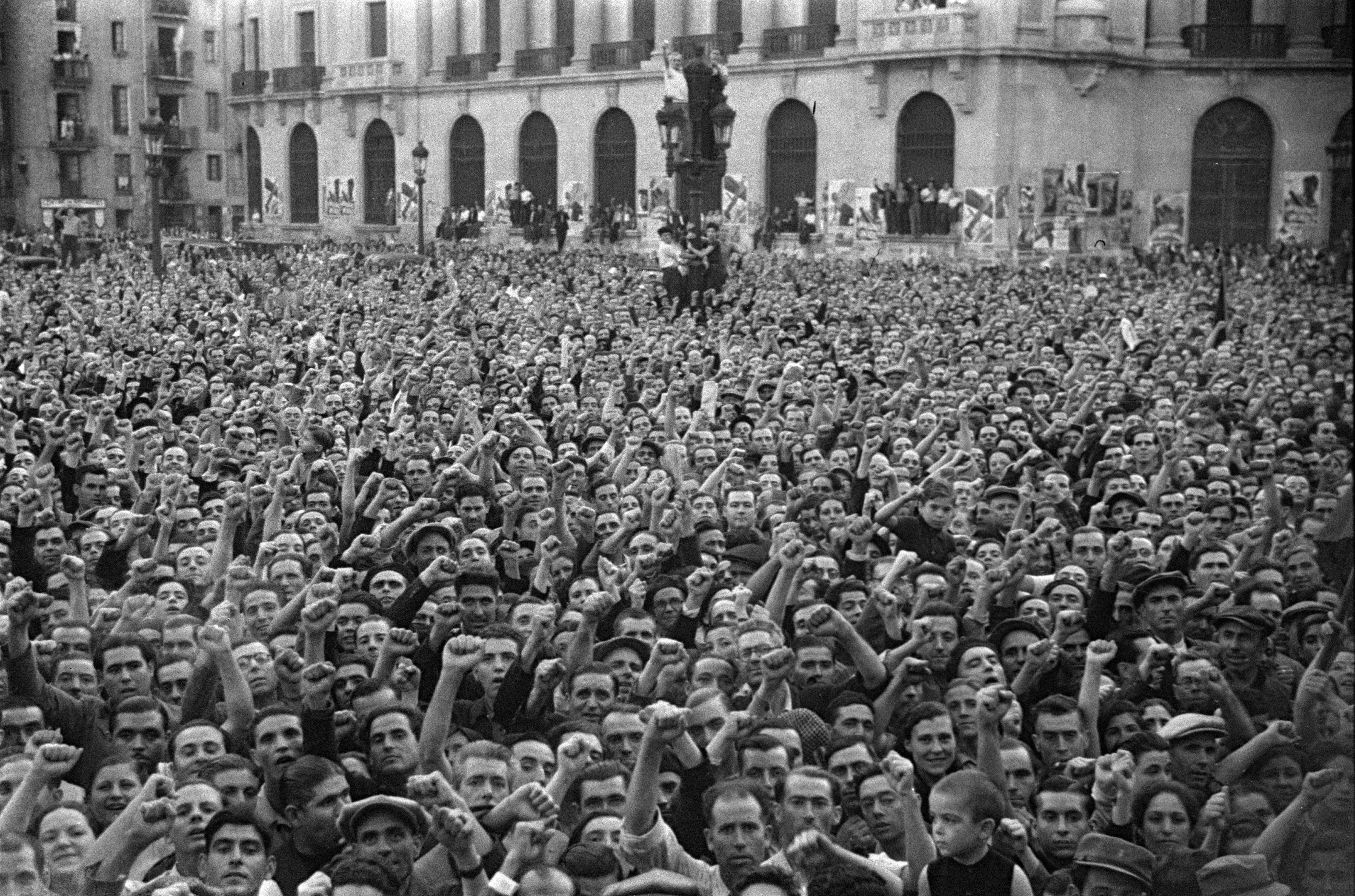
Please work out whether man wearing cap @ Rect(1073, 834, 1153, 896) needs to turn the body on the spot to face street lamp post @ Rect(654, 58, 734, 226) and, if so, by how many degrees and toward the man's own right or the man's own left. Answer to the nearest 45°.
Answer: approximately 180°

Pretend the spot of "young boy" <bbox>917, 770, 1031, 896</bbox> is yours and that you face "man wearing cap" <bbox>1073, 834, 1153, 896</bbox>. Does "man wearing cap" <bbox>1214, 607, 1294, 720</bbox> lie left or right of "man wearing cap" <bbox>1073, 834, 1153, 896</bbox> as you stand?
left

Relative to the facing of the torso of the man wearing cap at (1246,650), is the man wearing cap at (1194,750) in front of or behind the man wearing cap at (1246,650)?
in front

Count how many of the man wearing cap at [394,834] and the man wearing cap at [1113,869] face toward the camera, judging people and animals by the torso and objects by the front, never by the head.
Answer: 2

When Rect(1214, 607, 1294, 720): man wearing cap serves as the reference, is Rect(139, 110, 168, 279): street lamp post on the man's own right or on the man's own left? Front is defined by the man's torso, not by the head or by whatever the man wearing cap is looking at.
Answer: on the man's own right

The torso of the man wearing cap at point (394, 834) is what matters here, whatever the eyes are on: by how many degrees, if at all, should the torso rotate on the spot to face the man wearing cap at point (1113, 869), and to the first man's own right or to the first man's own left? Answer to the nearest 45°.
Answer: approximately 90° to the first man's own left

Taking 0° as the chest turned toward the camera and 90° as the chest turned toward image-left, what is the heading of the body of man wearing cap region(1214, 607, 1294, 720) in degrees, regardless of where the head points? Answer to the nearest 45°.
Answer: approximately 45°

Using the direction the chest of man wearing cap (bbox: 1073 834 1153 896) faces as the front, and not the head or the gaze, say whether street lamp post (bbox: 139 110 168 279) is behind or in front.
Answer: behind

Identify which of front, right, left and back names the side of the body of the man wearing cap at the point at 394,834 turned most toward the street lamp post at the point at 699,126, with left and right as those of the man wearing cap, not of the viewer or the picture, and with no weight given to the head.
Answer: back

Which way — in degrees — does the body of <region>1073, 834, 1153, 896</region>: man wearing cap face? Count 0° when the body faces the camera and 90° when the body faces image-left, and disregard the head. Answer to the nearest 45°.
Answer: approximately 0°
